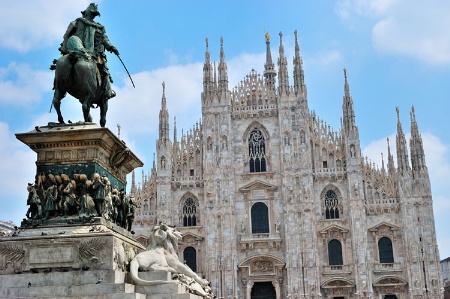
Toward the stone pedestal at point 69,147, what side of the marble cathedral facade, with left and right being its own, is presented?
front

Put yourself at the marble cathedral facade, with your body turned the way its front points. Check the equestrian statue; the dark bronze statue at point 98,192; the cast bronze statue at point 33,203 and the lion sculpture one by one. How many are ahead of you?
4

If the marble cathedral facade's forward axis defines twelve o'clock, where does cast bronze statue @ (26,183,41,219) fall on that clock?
The cast bronze statue is roughly at 12 o'clock from the marble cathedral facade.

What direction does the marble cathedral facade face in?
toward the camera

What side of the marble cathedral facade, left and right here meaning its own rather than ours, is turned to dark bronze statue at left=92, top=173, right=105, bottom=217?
front

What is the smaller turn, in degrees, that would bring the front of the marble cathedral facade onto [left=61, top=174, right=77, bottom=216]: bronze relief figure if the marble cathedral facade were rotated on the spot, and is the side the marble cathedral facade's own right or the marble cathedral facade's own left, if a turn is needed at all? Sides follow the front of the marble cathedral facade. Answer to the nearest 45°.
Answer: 0° — it already faces it

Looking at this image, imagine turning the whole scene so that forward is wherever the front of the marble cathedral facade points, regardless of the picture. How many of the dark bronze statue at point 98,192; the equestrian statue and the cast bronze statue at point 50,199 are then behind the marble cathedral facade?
0

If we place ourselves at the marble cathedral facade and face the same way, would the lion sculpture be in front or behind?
in front

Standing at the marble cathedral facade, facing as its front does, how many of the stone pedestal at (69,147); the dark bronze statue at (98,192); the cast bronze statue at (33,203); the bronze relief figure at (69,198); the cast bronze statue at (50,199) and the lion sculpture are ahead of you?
6

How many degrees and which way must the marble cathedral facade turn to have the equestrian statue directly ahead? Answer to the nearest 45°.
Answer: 0° — it already faces it

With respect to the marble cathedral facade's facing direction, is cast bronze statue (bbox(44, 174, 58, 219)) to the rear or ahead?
ahead
